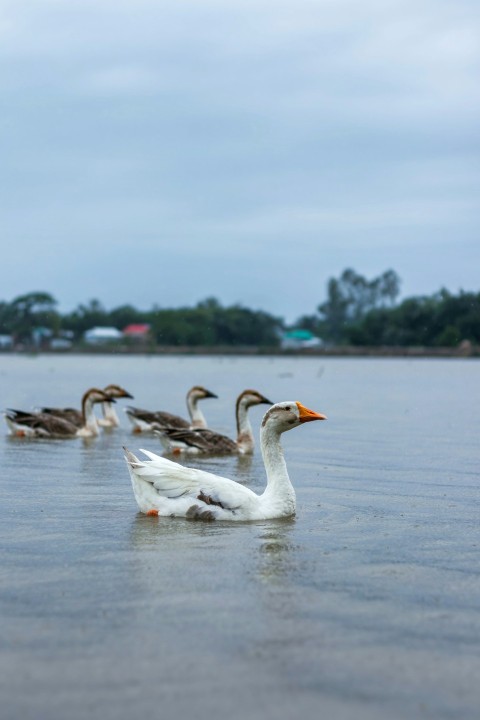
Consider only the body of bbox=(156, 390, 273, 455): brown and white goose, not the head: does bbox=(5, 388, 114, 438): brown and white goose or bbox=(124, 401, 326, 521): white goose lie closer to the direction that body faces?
the white goose

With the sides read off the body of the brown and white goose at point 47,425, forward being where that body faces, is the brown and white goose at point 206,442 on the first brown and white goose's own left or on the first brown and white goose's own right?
on the first brown and white goose's own right

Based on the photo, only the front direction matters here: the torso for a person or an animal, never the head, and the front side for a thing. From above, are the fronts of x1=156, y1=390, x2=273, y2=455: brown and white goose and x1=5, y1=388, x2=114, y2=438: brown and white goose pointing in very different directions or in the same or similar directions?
same or similar directions

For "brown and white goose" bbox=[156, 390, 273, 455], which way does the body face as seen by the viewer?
to the viewer's right

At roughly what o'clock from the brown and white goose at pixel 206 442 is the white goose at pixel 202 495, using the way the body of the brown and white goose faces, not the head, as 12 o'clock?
The white goose is roughly at 3 o'clock from the brown and white goose.

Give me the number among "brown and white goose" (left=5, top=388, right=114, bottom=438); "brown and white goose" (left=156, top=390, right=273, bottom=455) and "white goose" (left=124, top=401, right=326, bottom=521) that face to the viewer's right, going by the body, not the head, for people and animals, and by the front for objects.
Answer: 3

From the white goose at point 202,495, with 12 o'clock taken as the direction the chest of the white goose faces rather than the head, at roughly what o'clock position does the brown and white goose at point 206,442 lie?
The brown and white goose is roughly at 9 o'clock from the white goose.

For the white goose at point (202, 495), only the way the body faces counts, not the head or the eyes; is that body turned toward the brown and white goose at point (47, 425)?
no

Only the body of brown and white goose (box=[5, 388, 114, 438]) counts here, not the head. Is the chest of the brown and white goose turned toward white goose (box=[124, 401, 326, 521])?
no

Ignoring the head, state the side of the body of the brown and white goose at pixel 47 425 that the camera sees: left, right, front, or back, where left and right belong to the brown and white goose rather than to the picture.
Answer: right

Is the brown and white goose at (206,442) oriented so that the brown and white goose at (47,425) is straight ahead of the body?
no

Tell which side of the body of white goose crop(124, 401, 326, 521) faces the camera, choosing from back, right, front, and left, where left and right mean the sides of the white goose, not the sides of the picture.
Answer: right

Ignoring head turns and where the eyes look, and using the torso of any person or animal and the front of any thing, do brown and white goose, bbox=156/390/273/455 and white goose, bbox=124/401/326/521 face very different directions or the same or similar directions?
same or similar directions
